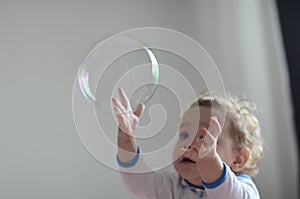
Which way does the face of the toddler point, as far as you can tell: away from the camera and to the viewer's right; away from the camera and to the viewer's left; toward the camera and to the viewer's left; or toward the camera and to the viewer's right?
toward the camera and to the viewer's left

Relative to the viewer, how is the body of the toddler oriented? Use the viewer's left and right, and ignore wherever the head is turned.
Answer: facing the viewer and to the left of the viewer
